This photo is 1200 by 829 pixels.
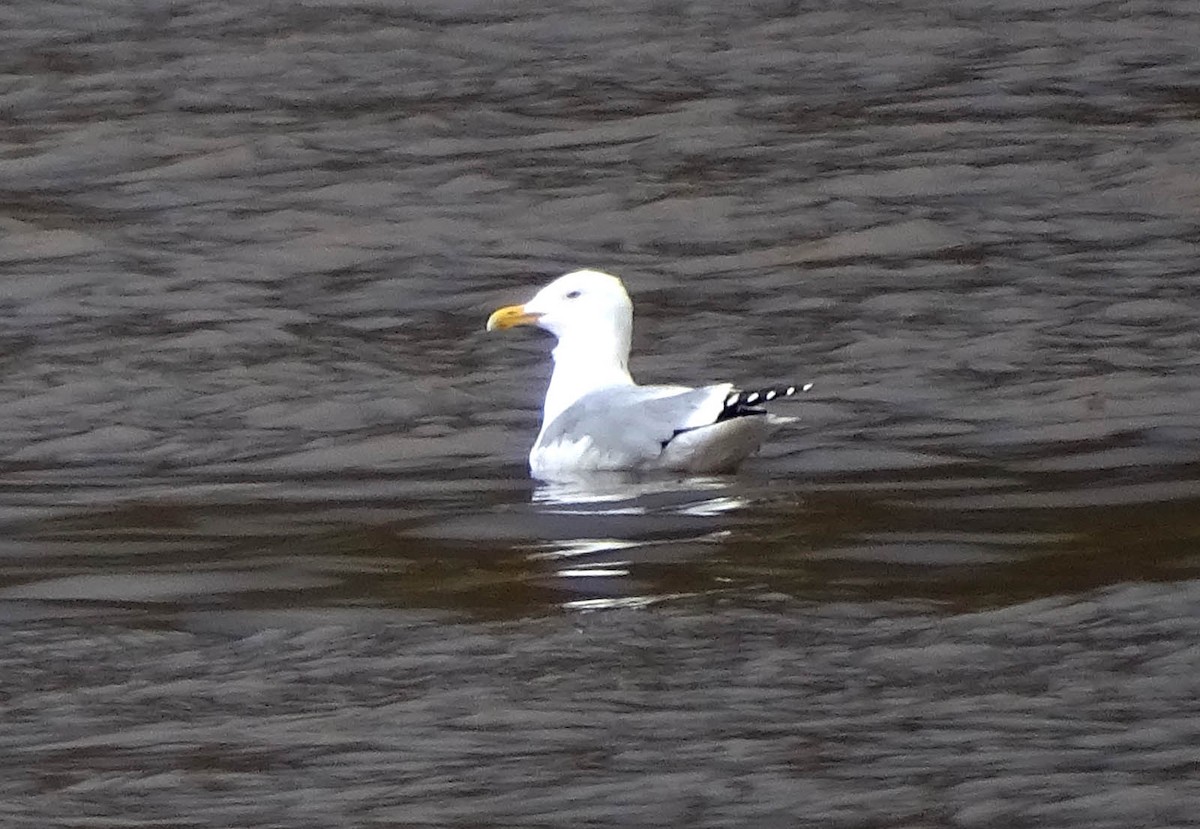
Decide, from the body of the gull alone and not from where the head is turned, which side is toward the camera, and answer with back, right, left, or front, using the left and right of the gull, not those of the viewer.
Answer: left
